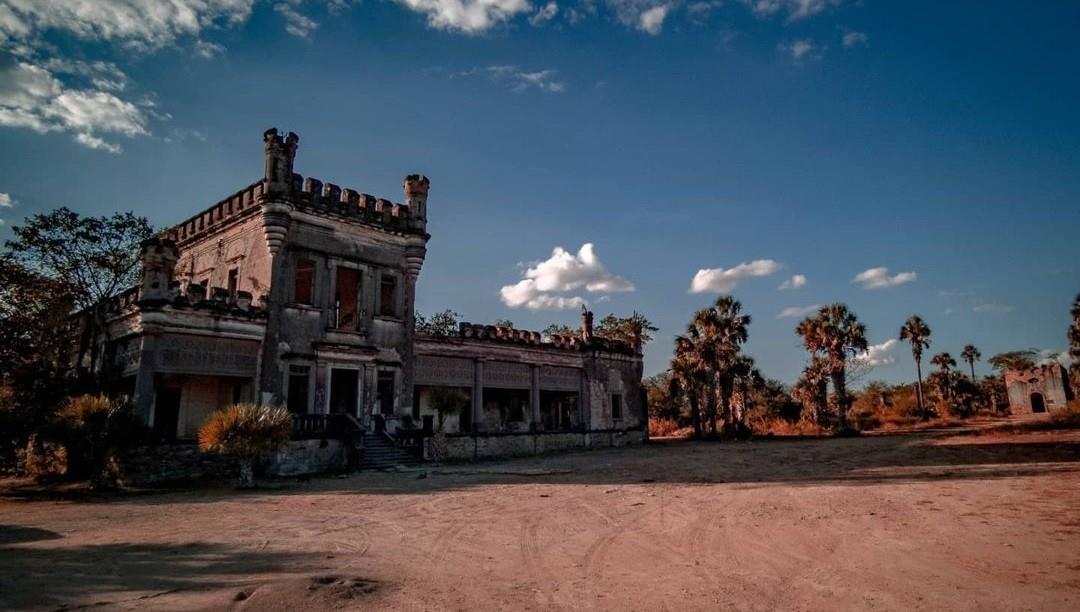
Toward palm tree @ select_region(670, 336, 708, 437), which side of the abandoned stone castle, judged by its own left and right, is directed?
left

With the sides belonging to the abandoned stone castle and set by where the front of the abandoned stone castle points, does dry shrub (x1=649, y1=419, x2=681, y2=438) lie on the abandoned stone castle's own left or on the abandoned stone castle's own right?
on the abandoned stone castle's own left

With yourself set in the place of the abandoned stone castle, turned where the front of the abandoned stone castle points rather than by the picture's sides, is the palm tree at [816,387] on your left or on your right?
on your left

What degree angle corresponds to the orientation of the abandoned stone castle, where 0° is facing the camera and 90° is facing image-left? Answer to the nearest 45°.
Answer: approximately 315°

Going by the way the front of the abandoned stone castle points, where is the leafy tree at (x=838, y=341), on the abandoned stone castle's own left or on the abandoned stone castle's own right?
on the abandoned stone castle's own left

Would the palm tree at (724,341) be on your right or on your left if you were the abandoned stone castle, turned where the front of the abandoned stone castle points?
on your left
